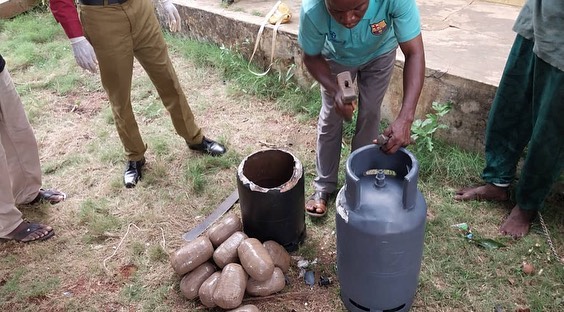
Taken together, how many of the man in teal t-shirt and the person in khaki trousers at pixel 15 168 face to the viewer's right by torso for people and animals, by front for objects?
1

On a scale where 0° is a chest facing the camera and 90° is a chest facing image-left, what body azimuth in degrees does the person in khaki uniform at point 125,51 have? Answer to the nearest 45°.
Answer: approximately 315°

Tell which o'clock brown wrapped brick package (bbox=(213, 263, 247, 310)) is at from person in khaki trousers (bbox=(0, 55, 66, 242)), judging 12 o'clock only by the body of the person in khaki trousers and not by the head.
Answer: The brown wrapped brick package is roughly at 2 o'clock from the person in khaki trousers.

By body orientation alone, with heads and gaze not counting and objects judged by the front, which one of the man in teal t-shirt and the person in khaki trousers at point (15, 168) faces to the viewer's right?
the person in khaki trousers

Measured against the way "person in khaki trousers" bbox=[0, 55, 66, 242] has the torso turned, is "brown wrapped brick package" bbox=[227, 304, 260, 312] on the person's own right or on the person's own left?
on the person's own right

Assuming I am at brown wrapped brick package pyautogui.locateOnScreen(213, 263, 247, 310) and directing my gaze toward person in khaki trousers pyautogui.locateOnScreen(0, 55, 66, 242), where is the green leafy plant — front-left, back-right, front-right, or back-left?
back-right

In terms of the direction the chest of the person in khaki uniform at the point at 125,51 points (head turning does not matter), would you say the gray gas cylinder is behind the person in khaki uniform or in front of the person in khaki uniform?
in front

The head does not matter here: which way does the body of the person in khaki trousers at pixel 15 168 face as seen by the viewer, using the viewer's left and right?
facing to the right of the viewer

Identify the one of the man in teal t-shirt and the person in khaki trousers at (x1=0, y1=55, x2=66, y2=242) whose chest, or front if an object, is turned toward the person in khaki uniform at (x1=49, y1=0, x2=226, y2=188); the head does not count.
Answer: the person in khaki trousers at (x1=0, y1=55, x2=66, y2=242)

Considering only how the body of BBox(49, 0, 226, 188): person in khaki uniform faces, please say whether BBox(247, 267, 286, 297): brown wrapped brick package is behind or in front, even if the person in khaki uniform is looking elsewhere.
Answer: in front
